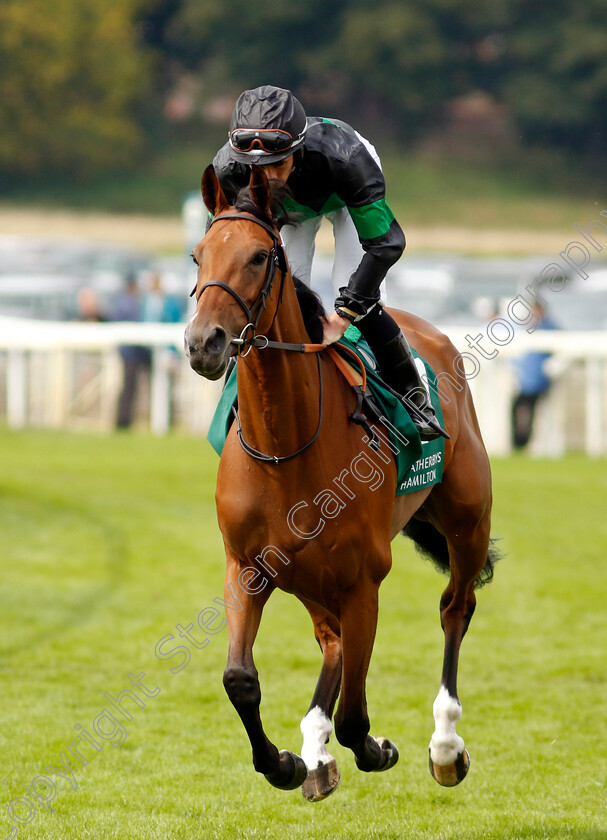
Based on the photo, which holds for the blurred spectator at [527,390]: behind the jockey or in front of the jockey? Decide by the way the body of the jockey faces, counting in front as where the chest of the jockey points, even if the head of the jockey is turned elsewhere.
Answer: behind

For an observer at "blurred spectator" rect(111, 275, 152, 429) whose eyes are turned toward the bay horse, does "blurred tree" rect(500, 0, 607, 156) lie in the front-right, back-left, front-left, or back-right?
back-left

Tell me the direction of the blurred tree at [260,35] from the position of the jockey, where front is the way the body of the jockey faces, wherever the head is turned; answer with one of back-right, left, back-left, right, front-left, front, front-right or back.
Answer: back-right

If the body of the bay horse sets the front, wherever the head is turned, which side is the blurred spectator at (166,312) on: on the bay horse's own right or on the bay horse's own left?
on the bay horse's own right

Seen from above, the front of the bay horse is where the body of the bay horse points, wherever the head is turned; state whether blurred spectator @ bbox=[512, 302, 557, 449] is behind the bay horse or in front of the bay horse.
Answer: behind

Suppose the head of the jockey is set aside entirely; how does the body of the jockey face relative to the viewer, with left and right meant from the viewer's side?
facing the viewer and to the left of the viewer

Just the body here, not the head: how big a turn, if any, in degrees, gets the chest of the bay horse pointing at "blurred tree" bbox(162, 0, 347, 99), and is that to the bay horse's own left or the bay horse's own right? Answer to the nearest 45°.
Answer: approximately 135° to the bay horse's own right

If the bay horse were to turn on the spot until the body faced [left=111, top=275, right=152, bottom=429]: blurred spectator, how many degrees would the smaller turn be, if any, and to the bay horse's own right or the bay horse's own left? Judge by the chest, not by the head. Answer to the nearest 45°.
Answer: approximately 135° to the bay horse's own right

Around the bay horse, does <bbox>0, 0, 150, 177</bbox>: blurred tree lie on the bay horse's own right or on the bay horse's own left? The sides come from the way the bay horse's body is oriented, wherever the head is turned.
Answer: on the bay horse's own right

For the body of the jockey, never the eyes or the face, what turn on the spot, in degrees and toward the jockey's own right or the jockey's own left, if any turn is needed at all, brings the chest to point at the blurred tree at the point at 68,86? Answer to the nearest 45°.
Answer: approximately 135° to the jockey's own right

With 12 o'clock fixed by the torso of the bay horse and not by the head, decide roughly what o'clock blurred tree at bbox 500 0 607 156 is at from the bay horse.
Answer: The blurred tree is roughly at 5 o'clock from the bay horse.
